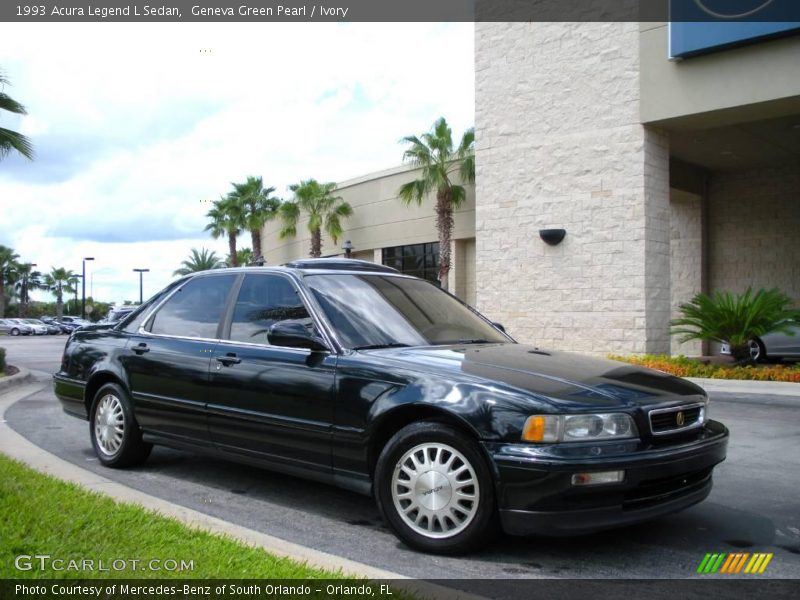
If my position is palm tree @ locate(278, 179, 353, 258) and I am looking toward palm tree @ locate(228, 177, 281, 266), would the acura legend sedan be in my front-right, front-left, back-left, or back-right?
back-left

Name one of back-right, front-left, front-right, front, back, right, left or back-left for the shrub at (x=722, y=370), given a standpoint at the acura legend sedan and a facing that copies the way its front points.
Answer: left

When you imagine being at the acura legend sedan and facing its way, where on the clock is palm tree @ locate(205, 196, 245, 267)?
The palm tree is roughly at 7 o'clock from the acura legend sedan.

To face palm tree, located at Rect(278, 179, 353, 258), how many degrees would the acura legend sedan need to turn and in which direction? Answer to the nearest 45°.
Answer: approximately 135° to its left

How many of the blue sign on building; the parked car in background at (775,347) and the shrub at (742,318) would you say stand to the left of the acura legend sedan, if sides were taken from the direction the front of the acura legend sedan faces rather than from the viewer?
3

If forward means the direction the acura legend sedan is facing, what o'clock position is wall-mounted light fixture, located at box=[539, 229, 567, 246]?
The wall-mounted light fixture is roughly at 8 o'clock from the acura legend sedan.

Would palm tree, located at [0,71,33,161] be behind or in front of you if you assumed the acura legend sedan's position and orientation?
behind

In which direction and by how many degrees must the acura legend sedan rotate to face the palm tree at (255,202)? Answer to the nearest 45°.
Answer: approximately 135° to its left

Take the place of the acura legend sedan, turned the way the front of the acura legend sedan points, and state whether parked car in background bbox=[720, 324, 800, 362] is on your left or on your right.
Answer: on your left

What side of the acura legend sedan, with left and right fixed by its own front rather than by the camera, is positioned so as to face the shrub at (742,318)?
left

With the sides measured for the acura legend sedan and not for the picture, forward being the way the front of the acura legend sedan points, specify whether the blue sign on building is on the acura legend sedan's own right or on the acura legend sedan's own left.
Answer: on the acura legend sedan's own left

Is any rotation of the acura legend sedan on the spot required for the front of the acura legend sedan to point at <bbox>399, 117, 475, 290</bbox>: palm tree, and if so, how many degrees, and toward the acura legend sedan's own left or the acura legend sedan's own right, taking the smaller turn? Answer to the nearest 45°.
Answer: approximately 135° to the acura legend sedan's own left
